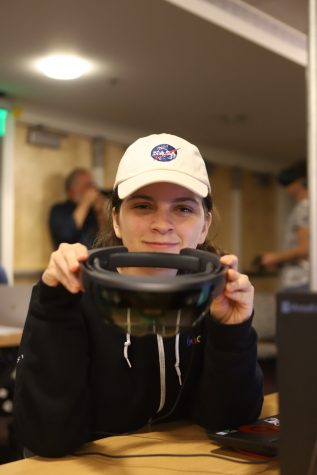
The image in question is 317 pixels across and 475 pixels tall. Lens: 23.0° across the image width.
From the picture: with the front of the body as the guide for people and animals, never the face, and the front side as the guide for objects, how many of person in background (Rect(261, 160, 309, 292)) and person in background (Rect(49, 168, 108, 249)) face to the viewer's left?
1

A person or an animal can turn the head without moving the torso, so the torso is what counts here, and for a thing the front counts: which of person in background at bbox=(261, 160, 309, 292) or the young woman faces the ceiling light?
the person in background

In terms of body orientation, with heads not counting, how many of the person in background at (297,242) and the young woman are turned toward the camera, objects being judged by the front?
1

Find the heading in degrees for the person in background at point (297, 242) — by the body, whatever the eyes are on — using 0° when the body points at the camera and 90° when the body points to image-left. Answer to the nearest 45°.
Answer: approximately 90°

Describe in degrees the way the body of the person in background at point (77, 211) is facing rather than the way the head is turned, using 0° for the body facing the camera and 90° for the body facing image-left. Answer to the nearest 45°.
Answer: approximately 315°

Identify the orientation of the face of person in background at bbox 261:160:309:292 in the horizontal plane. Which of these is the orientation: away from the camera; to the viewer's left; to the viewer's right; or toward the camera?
to the viewer's left

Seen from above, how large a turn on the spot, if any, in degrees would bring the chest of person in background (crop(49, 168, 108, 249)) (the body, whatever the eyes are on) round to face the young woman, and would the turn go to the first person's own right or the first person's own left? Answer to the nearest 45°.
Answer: approximately 45° to the first person's own right

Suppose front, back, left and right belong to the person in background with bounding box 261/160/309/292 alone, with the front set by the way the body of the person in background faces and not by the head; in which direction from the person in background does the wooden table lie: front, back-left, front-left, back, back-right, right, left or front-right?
left

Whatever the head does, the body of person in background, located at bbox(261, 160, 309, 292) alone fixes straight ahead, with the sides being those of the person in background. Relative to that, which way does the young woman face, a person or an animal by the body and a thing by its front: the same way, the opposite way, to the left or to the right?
to the left
